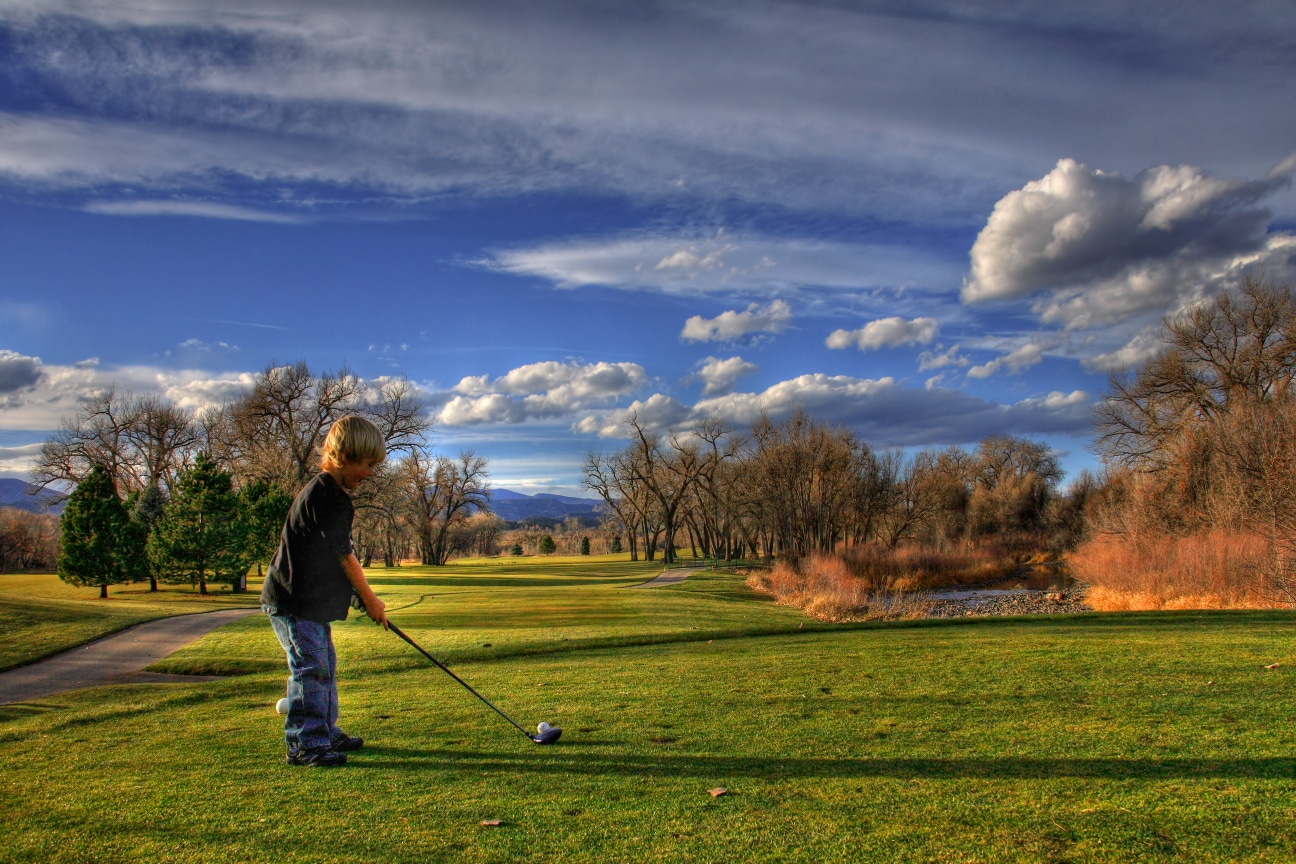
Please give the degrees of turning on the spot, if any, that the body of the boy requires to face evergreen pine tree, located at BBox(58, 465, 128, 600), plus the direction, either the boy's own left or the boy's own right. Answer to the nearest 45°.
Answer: approximately 90° to the boy's own left

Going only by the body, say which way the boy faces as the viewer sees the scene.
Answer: to the viewer's right

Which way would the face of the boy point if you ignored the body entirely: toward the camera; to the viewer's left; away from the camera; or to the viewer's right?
to the viewer's right

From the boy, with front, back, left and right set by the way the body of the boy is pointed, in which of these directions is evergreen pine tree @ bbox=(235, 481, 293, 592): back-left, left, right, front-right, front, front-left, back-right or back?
left

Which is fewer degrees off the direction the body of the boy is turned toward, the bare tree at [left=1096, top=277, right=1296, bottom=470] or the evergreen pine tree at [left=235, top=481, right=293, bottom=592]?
the bare tree

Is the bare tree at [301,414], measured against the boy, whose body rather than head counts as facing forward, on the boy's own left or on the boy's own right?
on the boy's own left

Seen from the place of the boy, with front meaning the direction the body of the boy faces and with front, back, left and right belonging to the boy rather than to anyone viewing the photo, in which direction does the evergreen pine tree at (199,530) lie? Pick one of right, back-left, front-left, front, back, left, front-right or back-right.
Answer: left
